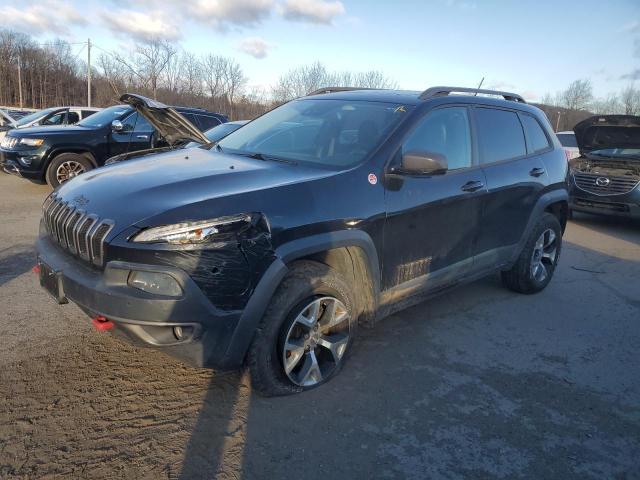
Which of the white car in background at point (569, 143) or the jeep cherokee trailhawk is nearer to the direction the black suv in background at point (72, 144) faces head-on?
the jeep cherokee trailhawk

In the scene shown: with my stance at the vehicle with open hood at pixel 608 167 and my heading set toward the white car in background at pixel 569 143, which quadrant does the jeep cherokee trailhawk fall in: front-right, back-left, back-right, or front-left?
back-left

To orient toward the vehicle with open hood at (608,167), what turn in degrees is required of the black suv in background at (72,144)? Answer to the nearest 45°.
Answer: approximately 135° to its left

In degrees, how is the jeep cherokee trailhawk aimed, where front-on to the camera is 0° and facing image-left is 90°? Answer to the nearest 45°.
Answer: approximately 45°

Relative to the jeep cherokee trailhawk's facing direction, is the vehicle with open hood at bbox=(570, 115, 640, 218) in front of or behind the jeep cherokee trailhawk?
behind

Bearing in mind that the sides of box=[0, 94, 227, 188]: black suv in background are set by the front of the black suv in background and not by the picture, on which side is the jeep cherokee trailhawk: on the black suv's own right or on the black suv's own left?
on the black suv's own left

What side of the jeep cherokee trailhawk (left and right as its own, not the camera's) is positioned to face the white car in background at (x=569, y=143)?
back

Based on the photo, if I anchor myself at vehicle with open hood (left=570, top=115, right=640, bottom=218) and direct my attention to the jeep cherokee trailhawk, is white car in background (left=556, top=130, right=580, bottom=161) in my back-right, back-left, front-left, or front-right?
back-right

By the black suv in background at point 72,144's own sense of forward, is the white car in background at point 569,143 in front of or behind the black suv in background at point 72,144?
behind

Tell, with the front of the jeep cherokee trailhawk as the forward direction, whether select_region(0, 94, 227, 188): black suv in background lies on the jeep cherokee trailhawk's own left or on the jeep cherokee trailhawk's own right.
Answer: on the jeep cherokee trailhawk's own right
